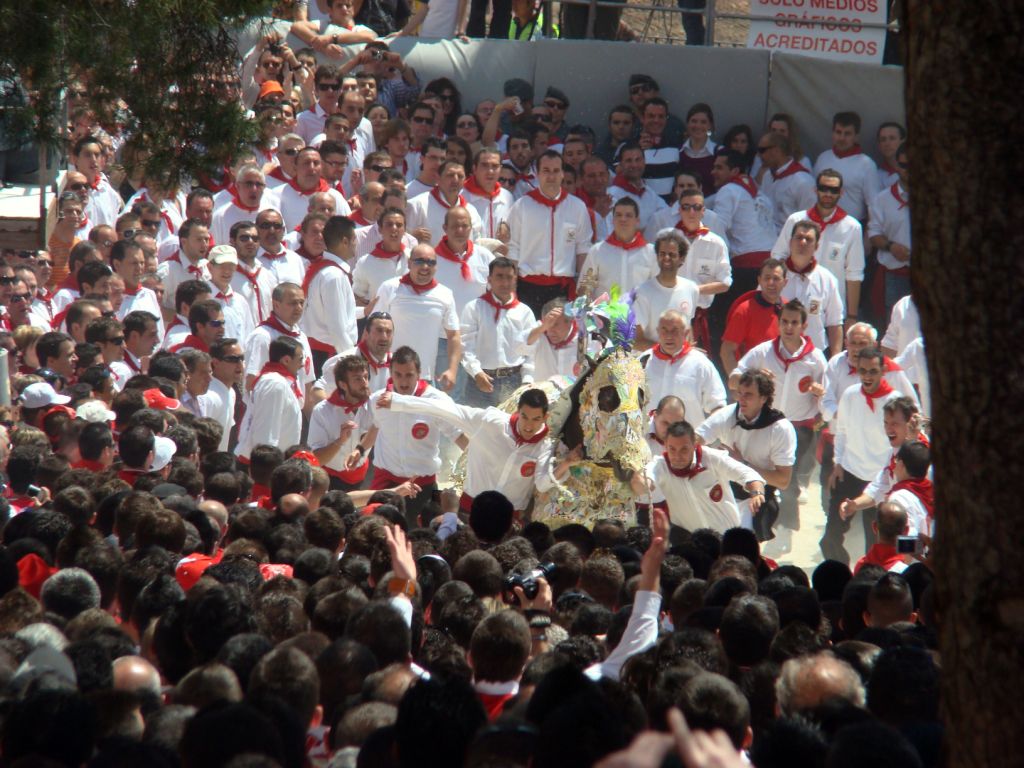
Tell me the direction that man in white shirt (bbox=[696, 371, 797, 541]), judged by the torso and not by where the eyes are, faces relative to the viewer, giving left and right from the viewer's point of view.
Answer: facing the viewer and to the left of the viewer

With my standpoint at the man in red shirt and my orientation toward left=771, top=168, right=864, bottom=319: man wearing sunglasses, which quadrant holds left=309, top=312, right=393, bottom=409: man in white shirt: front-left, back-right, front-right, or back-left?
back-left

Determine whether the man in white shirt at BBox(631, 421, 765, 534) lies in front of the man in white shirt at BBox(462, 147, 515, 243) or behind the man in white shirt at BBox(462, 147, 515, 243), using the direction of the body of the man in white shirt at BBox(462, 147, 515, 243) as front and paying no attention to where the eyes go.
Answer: in front

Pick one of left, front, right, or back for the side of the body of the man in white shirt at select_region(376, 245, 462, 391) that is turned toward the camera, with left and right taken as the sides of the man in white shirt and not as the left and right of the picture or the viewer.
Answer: front

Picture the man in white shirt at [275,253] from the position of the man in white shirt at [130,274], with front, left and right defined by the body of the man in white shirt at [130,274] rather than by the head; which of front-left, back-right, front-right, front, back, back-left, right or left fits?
front-left

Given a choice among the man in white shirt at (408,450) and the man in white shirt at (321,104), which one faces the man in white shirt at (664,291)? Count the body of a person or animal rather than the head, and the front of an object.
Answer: the man in white shirt at (321,104)

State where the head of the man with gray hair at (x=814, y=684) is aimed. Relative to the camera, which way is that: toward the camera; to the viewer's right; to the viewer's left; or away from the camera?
away from the camera

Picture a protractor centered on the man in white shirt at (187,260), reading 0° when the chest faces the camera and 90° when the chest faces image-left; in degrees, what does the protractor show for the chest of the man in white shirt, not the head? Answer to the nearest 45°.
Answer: approximately 315°

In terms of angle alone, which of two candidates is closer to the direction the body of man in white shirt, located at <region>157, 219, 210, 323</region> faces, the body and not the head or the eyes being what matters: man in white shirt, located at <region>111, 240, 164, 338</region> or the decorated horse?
the decorated horse
